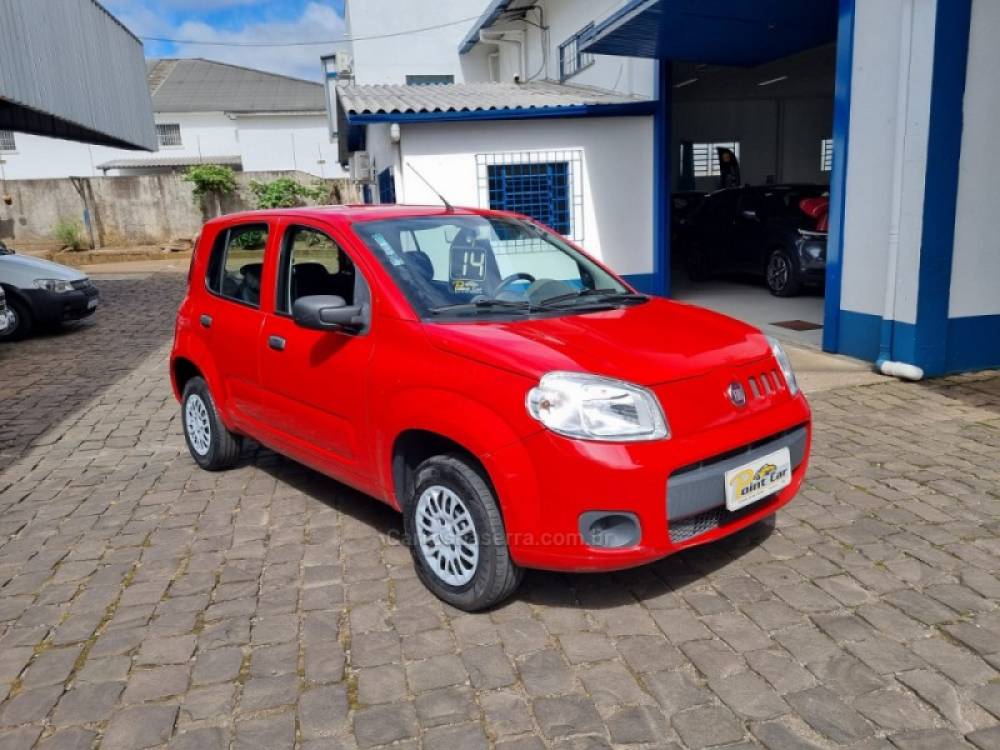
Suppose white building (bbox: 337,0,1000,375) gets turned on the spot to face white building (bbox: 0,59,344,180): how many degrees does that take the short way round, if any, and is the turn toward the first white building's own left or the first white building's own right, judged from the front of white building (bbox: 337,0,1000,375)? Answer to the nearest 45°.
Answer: approximately 90° to the first white building's own right

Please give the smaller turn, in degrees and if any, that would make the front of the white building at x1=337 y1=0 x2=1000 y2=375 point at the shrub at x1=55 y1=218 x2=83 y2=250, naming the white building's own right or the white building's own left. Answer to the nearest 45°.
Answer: approximately 90° to the white building's own right

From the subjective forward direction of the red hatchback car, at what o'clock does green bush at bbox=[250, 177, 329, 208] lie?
The green bush is roughly at 7 o'clock from the red hatchback car.

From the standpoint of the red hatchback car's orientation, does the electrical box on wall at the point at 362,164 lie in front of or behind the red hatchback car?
behind

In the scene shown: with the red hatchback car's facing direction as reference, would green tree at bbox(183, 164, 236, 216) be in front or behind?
behind

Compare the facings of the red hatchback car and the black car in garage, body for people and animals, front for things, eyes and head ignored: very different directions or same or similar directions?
same or similar directions

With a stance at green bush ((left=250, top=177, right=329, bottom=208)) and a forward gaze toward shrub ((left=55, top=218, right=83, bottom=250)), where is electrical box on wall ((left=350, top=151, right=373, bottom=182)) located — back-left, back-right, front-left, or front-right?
back-left

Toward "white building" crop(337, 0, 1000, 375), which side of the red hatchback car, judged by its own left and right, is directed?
left

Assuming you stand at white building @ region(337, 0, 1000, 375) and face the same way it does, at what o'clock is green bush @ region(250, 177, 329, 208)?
The green bush is roughly at 3 o'clock from the white building.

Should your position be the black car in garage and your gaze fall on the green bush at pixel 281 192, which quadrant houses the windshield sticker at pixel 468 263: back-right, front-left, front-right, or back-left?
back-left

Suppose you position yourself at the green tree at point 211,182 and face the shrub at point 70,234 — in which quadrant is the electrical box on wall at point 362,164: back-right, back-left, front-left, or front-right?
back-left
